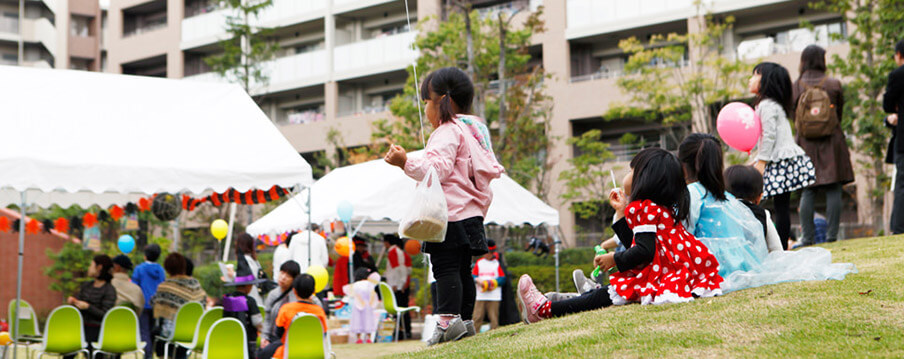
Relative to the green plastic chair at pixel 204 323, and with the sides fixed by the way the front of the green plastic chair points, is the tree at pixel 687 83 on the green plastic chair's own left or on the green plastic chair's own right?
on the green plastic chair's own right

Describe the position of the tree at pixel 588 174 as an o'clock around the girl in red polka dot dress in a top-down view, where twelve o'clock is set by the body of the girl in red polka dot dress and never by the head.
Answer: The tree is roughly at 3 o'clock from the girl in red polka dot dress.

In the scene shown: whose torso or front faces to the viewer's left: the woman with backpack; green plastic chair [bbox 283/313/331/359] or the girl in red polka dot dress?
the girl in red polka dot dress

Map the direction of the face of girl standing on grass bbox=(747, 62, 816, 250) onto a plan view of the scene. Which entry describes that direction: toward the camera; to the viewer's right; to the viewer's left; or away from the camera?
to the viewer's left

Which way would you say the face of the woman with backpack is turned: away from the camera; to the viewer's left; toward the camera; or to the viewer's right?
away from the camera

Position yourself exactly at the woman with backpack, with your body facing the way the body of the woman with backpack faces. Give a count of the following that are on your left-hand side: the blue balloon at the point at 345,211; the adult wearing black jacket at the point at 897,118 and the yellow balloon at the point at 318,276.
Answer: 2

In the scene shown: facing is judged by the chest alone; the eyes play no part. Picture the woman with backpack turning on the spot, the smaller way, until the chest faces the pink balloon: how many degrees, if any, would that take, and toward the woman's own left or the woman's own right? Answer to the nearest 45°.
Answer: approximately 135° to the woman's own left

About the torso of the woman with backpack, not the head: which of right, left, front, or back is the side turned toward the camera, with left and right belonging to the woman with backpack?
back

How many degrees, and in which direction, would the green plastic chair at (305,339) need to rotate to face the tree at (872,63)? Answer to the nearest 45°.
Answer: approximately 45° to its right
